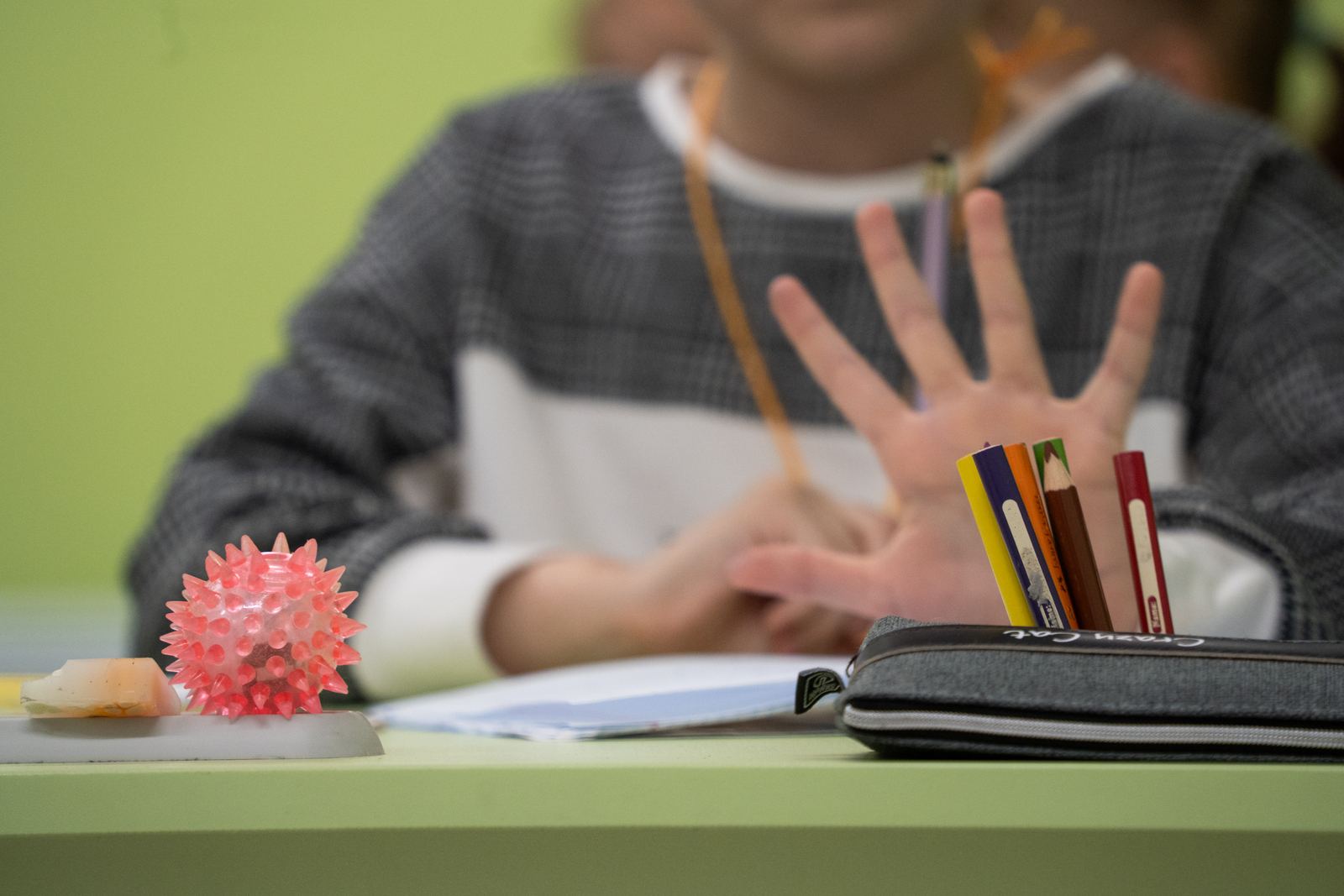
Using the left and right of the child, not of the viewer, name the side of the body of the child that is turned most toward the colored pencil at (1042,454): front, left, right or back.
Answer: front

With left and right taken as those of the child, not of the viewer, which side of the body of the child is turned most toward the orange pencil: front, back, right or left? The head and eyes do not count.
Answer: front

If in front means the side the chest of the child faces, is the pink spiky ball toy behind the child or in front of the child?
in front

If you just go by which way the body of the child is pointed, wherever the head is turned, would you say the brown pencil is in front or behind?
in front

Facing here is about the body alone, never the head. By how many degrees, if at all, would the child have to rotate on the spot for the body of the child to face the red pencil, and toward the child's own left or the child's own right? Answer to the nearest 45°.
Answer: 0° — they already face it

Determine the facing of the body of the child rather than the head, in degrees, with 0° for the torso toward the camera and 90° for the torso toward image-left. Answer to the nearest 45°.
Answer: approximately 0°
